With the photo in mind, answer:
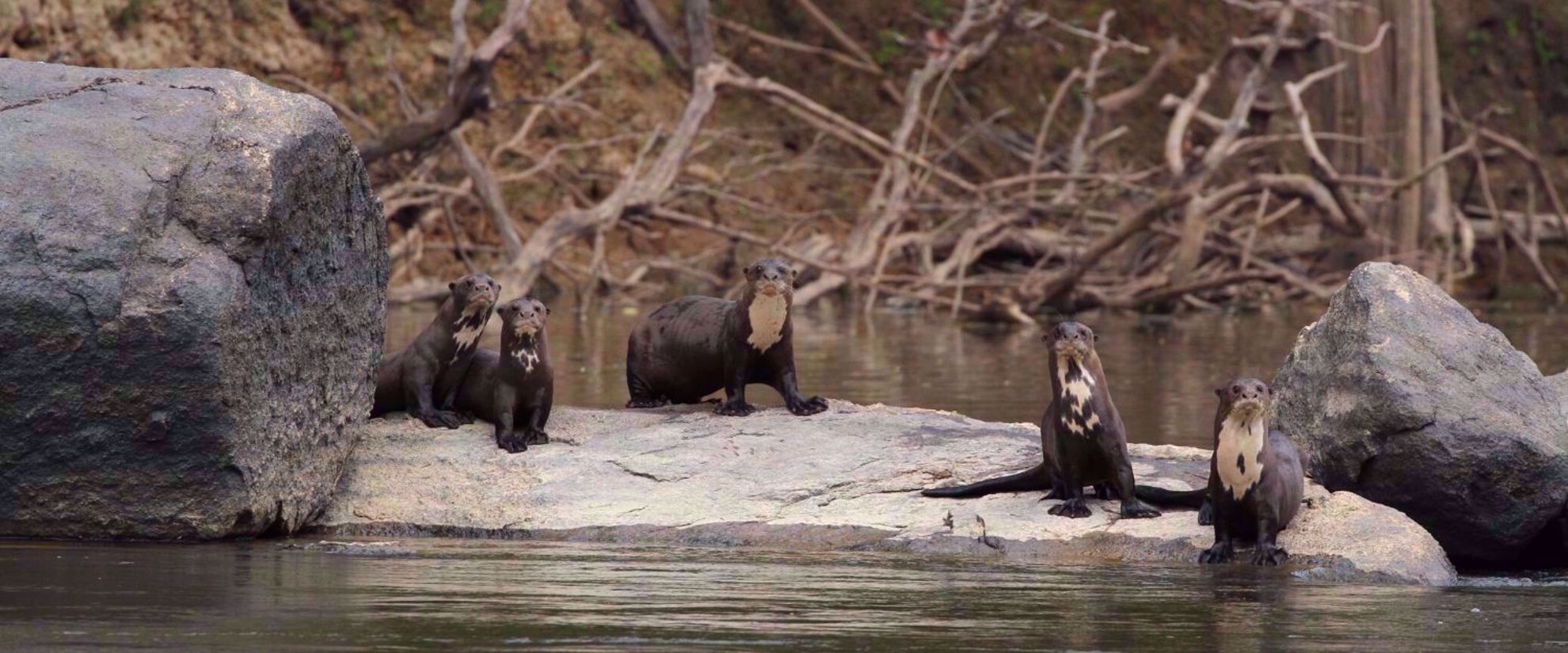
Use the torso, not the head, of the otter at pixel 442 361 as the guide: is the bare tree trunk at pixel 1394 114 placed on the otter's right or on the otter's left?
on the otter's left

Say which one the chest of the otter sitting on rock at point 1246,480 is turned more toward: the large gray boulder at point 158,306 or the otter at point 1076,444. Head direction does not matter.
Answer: the large gray boulder

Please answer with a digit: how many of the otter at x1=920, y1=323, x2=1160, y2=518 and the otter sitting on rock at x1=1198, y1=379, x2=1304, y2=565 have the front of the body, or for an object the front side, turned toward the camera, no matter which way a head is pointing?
2

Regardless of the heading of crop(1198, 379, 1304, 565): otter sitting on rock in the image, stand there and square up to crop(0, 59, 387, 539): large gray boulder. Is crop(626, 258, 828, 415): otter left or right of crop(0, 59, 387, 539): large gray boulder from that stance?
right

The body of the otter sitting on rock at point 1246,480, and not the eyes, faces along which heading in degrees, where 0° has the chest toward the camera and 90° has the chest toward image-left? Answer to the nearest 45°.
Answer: approximately 0°

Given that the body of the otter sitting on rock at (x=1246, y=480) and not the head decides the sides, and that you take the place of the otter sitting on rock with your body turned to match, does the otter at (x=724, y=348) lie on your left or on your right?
on your right

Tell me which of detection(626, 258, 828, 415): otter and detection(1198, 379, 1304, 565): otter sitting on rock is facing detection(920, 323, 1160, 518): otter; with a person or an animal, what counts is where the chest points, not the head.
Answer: detection(626, 258, 828, 415): otter

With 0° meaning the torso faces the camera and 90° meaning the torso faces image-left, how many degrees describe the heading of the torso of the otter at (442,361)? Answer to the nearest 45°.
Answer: approximately 315°
